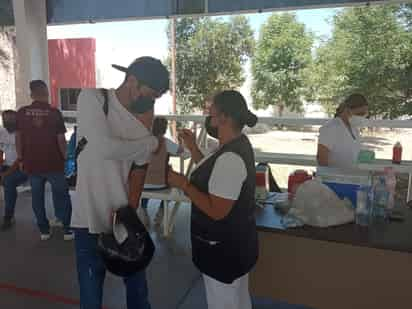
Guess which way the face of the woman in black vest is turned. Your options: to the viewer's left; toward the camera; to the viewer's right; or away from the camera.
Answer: to the viewer's left

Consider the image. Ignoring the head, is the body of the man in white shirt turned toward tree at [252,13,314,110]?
no

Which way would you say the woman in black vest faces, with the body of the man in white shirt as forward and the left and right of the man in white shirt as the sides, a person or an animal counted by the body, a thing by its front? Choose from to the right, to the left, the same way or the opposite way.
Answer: the opposite way

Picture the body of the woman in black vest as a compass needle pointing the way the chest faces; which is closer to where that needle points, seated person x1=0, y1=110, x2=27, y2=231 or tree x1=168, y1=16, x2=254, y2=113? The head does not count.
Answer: the seated person

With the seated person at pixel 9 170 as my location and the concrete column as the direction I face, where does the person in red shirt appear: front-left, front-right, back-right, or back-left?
back-right

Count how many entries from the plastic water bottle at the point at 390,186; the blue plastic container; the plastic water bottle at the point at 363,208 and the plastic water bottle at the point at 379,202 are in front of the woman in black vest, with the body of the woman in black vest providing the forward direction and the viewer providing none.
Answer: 0

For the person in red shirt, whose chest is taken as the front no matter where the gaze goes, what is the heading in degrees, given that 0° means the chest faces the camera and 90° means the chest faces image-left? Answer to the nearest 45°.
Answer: approximately 180°

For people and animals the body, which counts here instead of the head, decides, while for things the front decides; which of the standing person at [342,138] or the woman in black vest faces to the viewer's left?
the woman in black vest

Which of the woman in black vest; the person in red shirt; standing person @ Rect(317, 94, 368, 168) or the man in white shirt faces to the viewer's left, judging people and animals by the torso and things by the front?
the woman in black vest

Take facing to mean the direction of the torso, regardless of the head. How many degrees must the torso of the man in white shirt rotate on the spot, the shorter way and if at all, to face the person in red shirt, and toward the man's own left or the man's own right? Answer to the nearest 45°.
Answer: approximately 90° to the man's own left

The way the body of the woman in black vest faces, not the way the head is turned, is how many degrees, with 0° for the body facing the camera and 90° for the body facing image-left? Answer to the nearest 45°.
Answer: approximately 90°

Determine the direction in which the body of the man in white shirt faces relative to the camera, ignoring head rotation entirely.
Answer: to the viewer's right

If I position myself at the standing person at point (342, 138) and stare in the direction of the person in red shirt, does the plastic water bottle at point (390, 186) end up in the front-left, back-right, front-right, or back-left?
back-left
